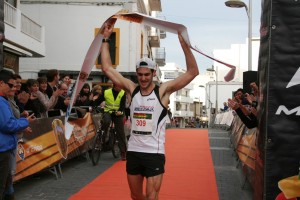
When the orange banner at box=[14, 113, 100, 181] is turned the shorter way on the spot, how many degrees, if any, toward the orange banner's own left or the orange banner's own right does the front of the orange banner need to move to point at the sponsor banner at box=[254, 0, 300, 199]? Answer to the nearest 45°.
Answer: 0° — it already faces it

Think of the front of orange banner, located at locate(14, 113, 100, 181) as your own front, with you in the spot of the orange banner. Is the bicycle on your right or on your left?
on your left

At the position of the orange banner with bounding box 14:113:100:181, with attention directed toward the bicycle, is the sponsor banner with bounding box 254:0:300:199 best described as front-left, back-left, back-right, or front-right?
back-right

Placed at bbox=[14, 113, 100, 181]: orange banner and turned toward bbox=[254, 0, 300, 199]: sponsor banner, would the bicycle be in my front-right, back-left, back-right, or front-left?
back-left

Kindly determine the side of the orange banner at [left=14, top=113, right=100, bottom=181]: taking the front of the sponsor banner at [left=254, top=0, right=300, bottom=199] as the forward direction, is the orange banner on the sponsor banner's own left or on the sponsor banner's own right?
on the sponsor banner's own right

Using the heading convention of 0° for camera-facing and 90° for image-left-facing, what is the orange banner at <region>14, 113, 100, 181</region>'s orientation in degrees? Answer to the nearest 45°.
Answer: approximately 315°

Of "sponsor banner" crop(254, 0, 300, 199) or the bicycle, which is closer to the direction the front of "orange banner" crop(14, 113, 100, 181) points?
the sponsor banner
